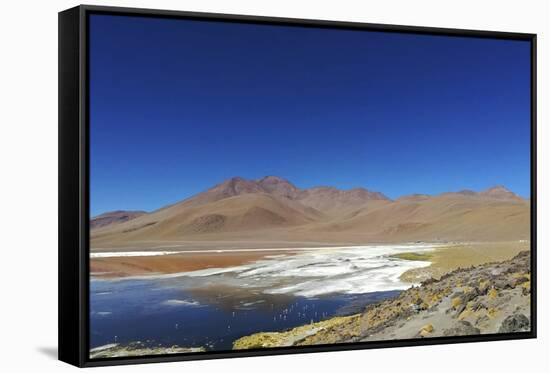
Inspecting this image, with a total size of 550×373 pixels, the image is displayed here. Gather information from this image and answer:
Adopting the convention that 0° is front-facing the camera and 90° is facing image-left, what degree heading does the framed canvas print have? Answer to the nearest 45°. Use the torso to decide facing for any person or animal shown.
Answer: approximately 315°
